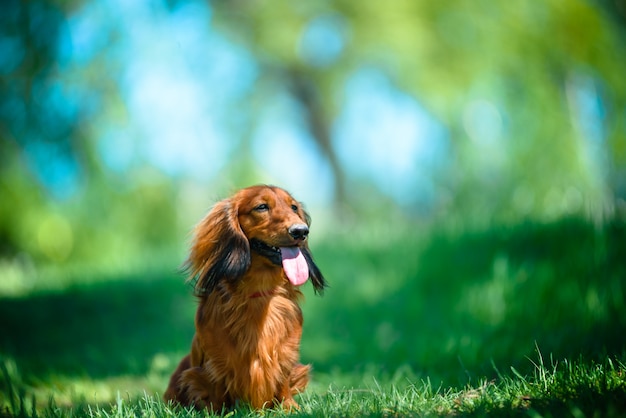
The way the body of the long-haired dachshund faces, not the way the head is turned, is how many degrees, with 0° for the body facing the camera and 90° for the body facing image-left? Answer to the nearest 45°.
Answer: approximately 315°
